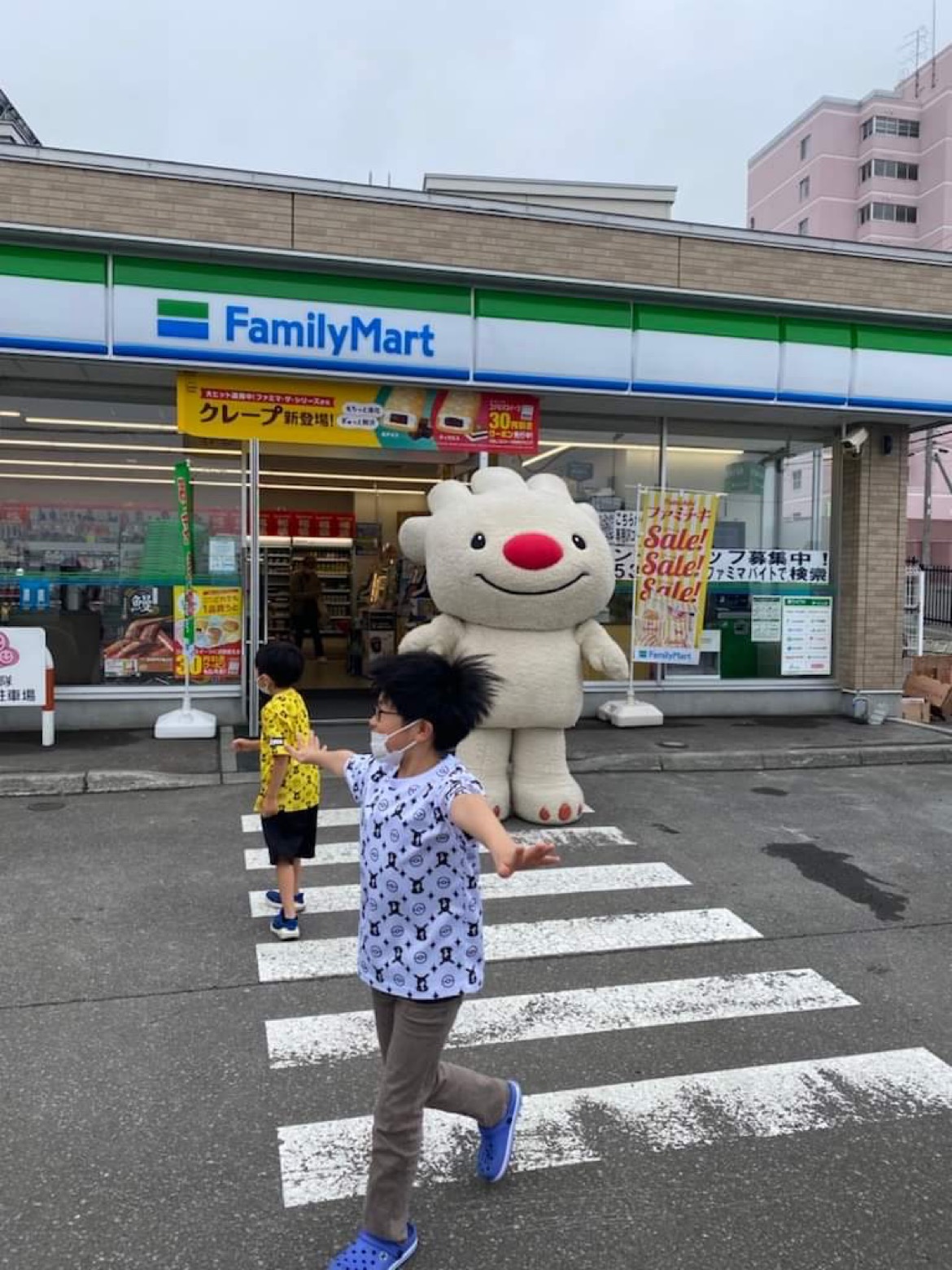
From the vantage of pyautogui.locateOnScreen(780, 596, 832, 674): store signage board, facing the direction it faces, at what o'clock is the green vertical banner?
The green vertical banner is roughly at 2 o'clock from the store signage board.

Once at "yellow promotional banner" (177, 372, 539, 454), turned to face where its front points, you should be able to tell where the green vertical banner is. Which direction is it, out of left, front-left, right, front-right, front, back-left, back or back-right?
right

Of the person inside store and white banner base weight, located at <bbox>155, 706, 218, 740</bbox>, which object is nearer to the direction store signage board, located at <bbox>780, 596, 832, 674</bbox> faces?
the white banner base weight

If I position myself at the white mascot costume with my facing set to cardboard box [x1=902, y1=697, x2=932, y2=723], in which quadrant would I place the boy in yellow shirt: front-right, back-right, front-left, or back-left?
back-right

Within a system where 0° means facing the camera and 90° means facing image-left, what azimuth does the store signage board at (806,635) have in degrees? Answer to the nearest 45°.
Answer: approximately 0°

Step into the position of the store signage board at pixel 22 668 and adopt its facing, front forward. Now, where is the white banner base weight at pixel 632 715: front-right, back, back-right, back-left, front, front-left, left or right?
left

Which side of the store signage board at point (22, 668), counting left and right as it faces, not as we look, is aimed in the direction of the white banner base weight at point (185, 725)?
left

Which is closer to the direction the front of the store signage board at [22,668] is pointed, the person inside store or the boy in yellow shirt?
the boy in yellow shirt

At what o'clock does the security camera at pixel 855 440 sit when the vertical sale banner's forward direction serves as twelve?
The security camera is roughly at 8 o'clock from the vertical sale banner.

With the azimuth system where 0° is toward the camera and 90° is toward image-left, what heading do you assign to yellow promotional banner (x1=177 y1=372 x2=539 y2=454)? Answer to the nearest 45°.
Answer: approximately 0°
